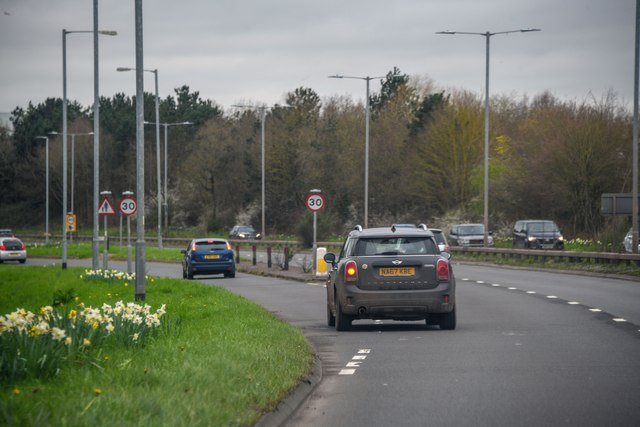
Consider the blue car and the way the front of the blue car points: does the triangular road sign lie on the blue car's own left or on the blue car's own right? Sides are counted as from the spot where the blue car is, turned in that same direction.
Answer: on the blue car's own left

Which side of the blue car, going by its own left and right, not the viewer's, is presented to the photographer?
back

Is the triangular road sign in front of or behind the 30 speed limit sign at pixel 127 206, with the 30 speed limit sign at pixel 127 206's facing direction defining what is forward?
behind

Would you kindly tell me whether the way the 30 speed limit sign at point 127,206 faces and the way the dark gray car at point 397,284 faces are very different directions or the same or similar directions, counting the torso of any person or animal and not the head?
very different directions

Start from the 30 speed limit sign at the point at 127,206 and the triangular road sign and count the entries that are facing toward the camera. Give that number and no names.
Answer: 2

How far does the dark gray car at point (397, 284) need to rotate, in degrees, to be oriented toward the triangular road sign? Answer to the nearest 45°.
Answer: approximately 45° to its left

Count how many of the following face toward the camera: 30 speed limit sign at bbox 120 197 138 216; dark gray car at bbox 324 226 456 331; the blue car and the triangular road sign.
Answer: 2

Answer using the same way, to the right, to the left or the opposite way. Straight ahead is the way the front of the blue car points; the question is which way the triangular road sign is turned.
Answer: the opposite way

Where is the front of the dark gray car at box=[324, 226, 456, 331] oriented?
away from the camera
